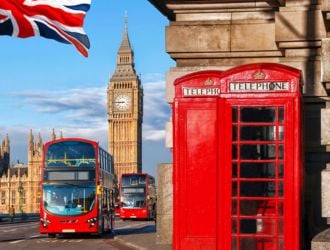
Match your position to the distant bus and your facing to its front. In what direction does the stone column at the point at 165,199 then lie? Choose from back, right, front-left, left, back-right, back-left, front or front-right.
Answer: front

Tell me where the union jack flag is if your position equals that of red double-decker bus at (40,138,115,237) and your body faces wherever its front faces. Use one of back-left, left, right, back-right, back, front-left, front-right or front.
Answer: front

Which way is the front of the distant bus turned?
toward the camera

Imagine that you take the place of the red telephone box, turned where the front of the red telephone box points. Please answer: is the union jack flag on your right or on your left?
on your right

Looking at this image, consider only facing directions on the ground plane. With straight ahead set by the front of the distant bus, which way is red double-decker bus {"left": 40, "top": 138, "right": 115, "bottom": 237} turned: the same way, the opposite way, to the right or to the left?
the same way

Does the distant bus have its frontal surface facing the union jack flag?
yes

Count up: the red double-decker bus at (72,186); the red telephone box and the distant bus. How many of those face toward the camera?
3

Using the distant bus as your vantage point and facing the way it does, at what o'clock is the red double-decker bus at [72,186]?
The red double-decker bus is roughly at 12 o'clock from the distant bus.

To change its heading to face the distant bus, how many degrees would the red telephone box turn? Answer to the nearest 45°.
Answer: approximately 180°

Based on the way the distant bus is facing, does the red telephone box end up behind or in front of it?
in front

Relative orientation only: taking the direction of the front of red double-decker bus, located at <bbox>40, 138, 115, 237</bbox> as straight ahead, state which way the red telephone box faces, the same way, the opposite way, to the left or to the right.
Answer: the same way

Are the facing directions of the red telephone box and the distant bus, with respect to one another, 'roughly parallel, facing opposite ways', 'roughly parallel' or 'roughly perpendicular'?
roughly parallel

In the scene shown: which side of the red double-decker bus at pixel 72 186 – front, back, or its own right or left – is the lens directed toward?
front

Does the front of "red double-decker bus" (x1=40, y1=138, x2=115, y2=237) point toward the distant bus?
no

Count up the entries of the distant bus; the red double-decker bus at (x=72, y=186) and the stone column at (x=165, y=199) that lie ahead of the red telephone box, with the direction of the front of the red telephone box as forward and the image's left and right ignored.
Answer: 0

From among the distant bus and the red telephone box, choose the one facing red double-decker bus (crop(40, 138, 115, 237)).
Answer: the distant bus
